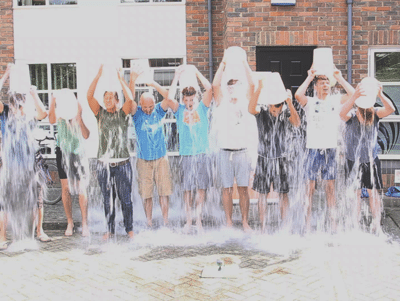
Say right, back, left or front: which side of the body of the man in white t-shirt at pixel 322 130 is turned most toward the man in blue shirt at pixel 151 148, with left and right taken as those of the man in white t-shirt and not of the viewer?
right

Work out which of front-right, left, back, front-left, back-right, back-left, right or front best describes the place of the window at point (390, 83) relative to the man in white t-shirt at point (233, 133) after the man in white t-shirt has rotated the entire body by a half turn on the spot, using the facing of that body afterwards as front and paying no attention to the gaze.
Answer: front-right

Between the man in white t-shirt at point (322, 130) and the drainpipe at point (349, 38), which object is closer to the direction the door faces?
the man in white t-shirt

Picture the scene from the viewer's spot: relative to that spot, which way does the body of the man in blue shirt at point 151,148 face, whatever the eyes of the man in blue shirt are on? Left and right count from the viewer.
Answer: facing the viewer

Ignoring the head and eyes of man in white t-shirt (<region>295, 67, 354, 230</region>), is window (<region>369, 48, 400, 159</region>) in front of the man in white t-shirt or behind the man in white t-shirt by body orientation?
behind

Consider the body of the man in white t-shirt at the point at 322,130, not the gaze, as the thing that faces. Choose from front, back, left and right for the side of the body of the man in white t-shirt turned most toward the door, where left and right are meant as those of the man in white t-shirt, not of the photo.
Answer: back

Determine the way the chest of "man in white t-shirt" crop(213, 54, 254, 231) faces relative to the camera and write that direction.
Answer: toward the camera

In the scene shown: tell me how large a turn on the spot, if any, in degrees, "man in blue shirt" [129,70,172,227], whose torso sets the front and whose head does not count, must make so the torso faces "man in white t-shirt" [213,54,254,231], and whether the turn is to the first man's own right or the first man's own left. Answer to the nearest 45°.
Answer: approximately 90° to the first man's own left

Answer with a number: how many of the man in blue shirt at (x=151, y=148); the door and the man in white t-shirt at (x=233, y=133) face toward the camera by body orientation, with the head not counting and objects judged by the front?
3

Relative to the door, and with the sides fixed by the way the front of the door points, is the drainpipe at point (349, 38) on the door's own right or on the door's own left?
on the door's own left

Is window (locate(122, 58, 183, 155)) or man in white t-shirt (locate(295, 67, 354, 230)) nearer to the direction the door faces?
the man in white t-shirt

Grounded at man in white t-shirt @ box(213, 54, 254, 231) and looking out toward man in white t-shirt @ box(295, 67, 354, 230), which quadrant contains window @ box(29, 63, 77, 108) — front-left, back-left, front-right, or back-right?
back-left

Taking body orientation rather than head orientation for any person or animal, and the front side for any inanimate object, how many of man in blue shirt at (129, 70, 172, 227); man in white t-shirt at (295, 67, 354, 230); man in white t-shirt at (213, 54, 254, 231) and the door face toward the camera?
4

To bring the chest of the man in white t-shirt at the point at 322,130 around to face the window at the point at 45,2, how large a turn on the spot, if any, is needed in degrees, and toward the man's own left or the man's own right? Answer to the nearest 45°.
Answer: approximately 135° to the man's own right
